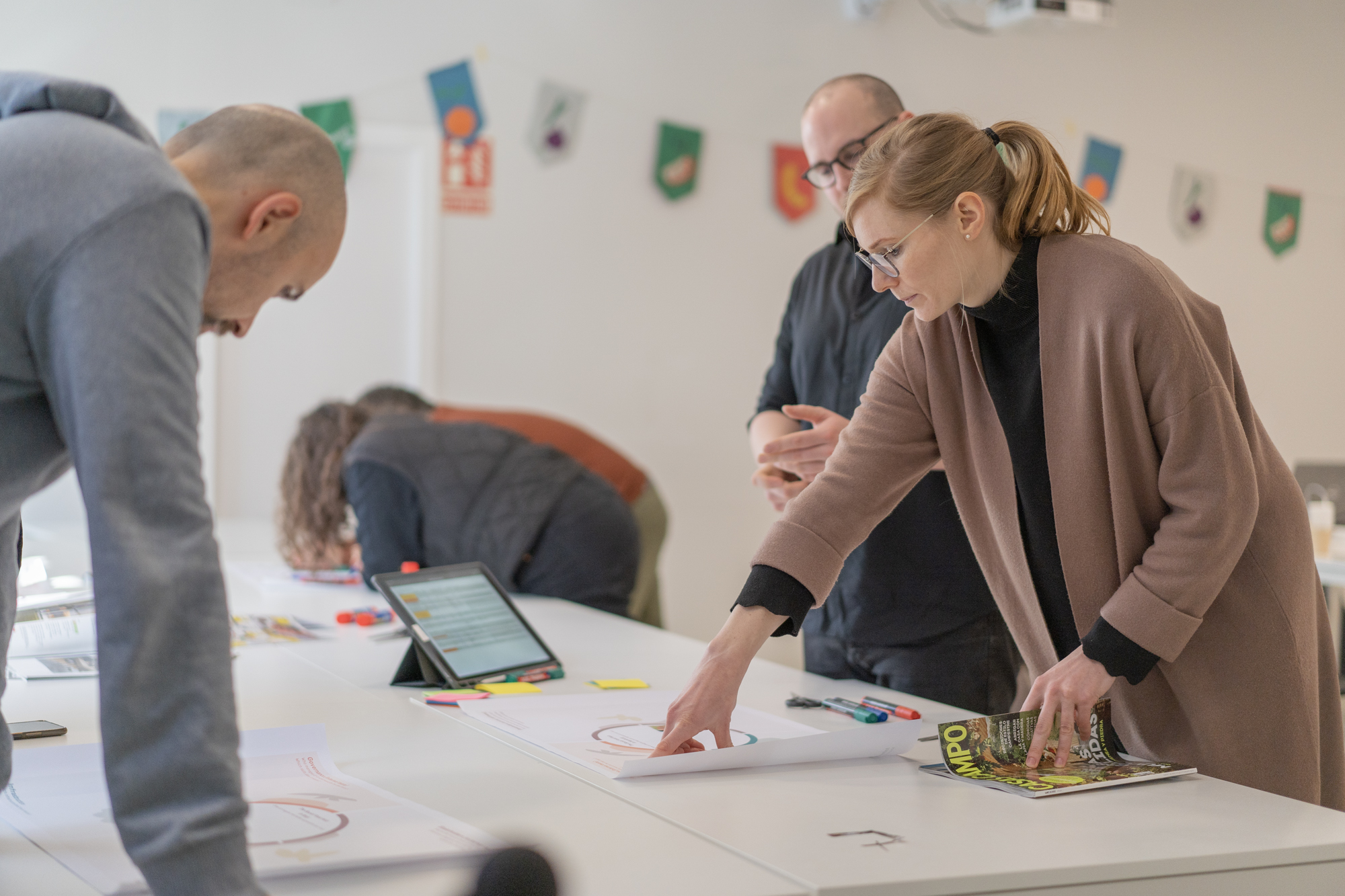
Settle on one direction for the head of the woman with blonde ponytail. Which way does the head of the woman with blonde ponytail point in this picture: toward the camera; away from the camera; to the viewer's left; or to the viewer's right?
to the viewer's left

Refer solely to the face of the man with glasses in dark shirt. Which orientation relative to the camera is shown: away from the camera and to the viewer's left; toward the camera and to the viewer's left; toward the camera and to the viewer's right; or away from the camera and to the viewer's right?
toward the camera and to the viewer's left

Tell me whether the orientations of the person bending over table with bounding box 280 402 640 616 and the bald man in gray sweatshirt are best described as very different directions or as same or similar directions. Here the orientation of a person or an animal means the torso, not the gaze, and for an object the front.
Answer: very different directions

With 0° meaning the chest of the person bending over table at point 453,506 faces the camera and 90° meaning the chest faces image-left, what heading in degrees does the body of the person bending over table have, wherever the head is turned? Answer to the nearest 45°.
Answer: approximately 90°

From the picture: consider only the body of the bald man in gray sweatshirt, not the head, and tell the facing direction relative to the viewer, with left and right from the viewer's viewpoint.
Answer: facing to the right of the viewer

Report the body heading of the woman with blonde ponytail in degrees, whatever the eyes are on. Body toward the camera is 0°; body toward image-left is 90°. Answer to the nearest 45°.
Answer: approximately 45°

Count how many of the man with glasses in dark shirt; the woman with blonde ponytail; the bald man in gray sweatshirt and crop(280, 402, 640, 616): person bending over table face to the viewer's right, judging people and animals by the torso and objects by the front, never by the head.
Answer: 1

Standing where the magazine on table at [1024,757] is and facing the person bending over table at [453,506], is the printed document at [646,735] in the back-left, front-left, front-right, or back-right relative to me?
front-left

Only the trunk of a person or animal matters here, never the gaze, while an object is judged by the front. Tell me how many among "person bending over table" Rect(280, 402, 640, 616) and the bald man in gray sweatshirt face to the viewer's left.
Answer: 1
